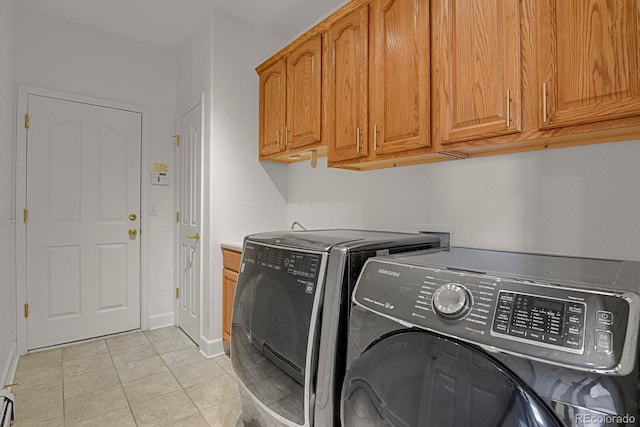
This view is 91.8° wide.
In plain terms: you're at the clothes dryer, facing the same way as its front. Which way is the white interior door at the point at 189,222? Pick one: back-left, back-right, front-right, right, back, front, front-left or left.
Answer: right

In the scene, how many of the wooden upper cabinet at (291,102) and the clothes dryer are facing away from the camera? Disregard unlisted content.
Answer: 0

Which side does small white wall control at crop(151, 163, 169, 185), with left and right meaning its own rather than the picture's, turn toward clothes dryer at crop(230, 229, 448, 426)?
front

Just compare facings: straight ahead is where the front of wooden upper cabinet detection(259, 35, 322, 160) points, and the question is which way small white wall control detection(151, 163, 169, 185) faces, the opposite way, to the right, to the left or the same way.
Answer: to the left

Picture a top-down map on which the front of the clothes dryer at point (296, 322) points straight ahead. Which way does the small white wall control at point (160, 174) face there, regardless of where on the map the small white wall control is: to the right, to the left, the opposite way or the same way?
to the left

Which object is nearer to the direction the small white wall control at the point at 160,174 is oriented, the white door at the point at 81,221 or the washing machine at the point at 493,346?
the washing machine

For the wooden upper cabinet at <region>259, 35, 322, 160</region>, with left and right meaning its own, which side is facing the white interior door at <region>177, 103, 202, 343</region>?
right

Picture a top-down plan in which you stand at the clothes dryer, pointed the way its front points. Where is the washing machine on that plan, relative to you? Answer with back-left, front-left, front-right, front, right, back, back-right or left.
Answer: left

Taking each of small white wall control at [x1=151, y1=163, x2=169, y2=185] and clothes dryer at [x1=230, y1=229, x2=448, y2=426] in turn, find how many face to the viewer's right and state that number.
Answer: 0

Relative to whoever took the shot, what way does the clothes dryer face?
facing the viewer and to the left of the viewer

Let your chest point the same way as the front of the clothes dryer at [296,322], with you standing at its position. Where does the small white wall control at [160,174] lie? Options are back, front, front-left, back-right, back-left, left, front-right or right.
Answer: right

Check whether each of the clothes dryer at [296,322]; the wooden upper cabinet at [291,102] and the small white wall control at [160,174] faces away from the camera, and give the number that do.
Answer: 0

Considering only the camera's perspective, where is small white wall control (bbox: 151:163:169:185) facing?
facing the viewer
